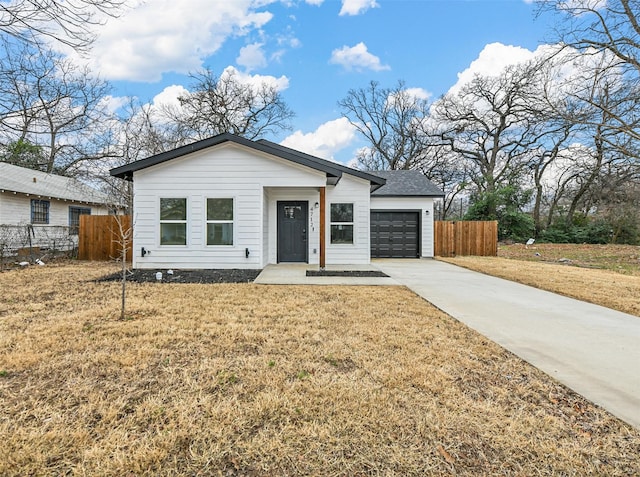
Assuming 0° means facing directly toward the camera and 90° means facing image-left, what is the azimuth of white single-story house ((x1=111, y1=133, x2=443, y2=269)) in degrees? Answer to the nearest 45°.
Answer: approximately 0°

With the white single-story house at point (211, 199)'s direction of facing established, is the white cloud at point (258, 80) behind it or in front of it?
behind

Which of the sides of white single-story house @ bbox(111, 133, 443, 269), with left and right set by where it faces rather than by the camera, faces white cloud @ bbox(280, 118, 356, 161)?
back

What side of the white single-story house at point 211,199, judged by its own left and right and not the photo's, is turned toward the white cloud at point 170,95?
back

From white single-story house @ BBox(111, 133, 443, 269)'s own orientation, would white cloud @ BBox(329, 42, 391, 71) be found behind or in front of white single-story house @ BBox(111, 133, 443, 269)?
behind

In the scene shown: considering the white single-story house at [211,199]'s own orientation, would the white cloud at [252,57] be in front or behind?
behind

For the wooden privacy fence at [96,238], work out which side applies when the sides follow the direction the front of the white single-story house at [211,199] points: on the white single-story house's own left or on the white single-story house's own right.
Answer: on the white single-story house's own right

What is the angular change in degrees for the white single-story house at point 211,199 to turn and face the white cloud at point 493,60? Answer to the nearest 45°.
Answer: approximately 135° to its left
